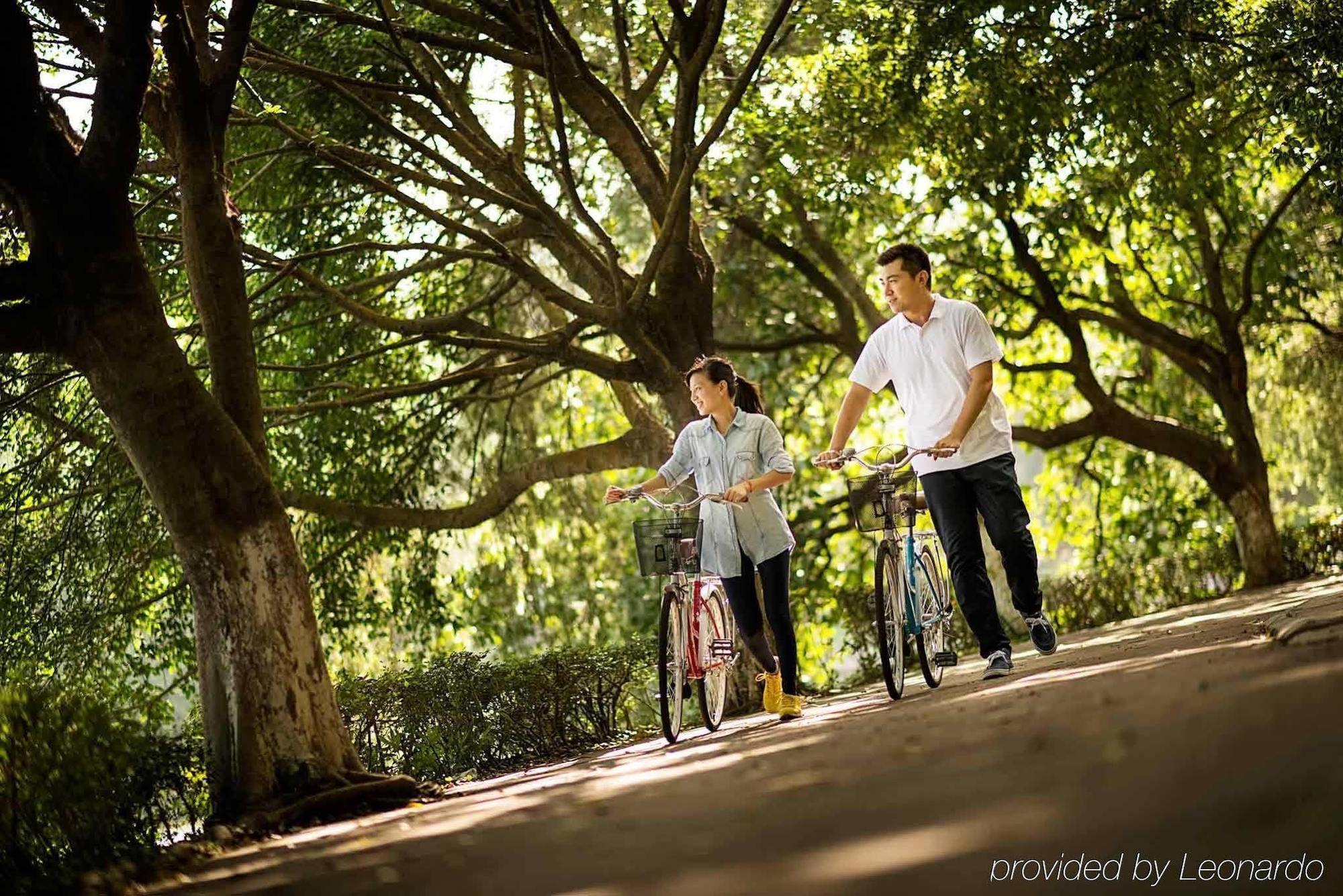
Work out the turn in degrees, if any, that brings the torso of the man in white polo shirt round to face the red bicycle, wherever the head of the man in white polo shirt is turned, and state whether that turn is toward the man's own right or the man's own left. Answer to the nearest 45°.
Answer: approximately 45° to the man's own right

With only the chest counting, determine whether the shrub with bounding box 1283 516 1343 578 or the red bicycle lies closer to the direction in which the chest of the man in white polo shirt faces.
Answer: the red bicycle

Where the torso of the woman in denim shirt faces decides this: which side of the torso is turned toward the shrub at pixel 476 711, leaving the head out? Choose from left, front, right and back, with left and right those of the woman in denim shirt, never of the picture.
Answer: right

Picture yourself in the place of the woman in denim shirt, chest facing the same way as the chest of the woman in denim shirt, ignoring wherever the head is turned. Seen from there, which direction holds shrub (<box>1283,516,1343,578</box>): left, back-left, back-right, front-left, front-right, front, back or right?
back

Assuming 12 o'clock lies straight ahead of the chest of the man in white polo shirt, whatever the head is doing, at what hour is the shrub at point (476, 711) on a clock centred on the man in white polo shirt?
The shrub is roughly at 2 o'clock from the man in white polo shirt.

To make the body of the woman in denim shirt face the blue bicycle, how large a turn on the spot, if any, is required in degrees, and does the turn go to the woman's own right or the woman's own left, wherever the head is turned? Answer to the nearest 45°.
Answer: approximately 90° to the woman's own left

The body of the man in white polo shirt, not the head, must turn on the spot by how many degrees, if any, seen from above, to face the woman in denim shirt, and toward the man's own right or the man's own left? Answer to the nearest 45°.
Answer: approximately 45° to the man's own right

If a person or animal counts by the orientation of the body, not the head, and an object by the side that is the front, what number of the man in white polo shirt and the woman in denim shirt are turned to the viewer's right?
0

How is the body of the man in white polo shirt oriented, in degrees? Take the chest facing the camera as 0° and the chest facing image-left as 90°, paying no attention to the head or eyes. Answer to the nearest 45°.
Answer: approximately 45°

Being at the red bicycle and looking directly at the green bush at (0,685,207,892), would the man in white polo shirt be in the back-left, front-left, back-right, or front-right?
back-left

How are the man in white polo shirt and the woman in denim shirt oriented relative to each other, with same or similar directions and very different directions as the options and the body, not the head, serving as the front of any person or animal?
same or similar directions

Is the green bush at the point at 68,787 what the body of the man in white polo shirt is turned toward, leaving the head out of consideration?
yes

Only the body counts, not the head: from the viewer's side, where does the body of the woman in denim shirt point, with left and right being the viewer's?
facing the viewer and to the left of the viewer
